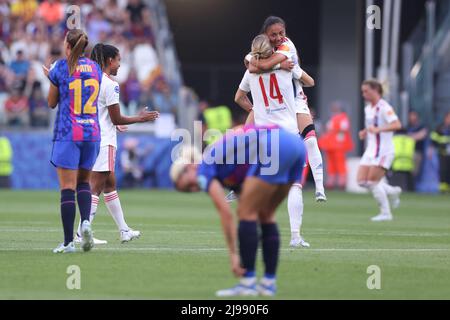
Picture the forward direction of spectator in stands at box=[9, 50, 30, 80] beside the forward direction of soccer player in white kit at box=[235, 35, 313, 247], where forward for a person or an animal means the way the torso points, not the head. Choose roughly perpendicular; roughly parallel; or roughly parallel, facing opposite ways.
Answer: roughly parallel, facing opposite ways

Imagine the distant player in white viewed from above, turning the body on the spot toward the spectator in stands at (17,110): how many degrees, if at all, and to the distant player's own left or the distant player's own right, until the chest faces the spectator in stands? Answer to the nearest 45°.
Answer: approximately 90° to the distant player's own right

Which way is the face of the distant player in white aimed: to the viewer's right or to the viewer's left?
to the viewer's left

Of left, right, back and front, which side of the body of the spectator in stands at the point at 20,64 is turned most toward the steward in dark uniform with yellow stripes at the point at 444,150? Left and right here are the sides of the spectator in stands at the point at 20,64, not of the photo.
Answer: left

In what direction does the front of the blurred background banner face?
toward the camera

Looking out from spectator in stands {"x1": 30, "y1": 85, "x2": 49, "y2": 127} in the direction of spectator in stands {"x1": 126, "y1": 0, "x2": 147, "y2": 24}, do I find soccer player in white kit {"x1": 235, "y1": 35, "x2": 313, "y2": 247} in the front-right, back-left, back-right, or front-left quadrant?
back-right

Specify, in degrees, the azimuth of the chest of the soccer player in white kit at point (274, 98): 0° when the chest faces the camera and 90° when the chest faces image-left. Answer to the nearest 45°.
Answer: approximately 180°

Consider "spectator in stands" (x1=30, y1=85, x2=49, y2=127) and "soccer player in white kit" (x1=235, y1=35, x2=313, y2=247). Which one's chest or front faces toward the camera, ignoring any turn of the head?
the spectator in stands

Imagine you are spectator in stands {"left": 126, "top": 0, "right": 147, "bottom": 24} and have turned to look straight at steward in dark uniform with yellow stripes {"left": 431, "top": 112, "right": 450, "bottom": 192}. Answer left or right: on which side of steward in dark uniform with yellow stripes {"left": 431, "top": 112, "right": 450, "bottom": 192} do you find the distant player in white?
right

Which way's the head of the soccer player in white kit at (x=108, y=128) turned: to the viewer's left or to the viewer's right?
to the viewer's right

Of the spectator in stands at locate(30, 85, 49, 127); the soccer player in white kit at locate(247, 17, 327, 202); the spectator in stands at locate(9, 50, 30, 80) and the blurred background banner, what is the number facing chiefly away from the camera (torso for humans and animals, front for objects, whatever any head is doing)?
0

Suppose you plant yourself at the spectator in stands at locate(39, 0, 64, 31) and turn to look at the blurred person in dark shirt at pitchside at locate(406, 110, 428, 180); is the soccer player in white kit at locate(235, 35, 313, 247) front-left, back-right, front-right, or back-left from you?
front-right

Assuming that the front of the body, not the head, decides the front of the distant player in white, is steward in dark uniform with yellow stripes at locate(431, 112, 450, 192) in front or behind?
behind
